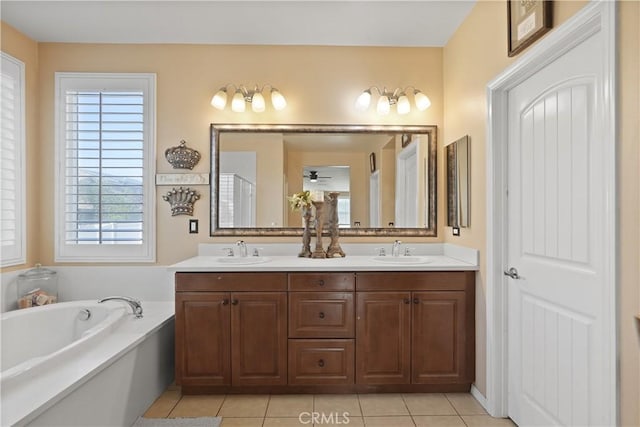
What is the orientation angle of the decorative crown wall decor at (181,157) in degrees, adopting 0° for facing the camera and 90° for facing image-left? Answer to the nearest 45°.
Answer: approximately 0°

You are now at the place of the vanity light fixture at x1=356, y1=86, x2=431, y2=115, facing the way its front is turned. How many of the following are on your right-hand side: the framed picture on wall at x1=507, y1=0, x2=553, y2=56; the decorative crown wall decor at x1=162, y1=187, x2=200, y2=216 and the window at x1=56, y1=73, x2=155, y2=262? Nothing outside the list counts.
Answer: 2

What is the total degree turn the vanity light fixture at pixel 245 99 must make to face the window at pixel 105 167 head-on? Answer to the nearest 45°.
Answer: approximately 90° to its right

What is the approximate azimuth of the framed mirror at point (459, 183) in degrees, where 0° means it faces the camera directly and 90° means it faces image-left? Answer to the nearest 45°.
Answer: approximately 90°
